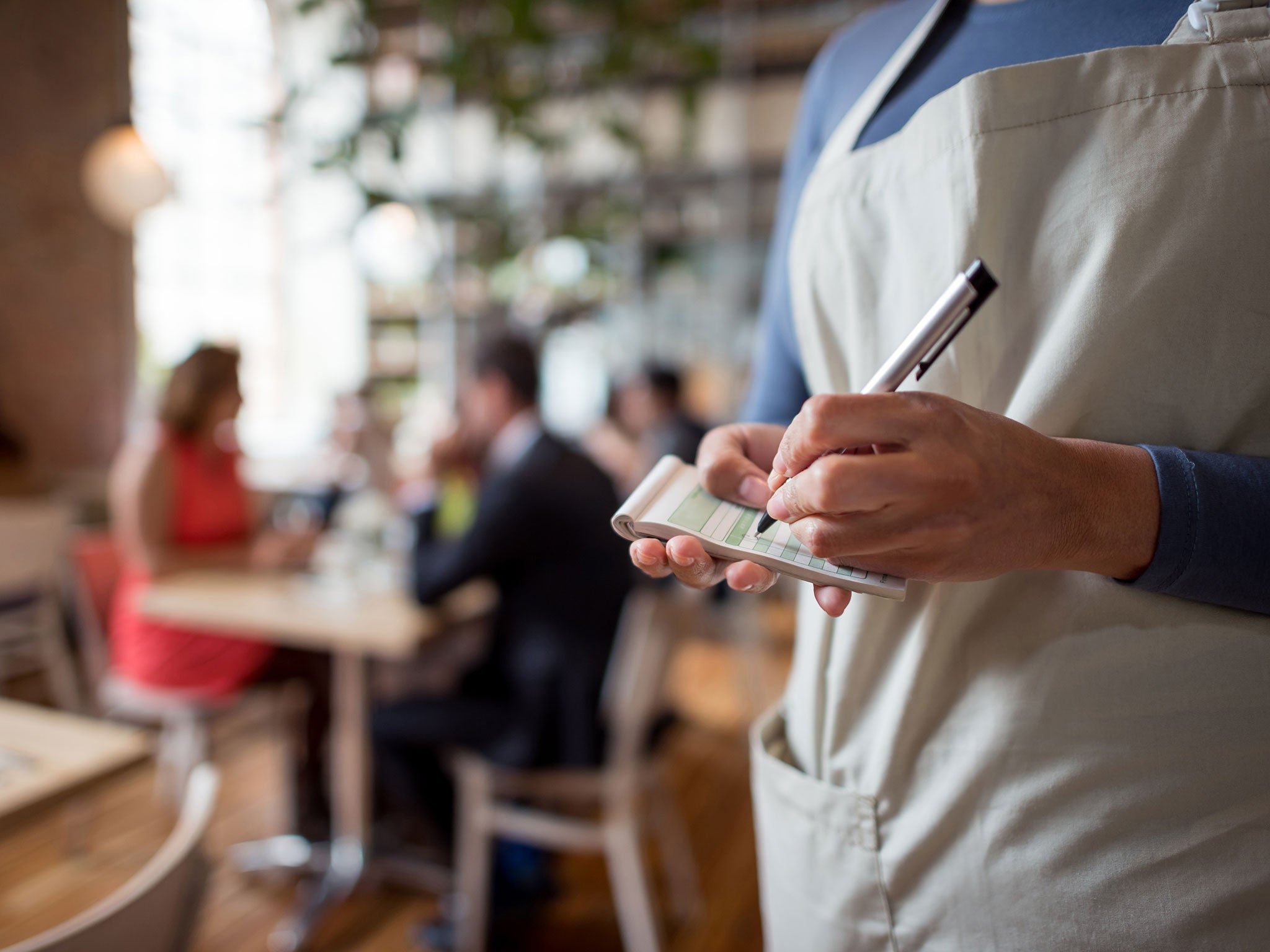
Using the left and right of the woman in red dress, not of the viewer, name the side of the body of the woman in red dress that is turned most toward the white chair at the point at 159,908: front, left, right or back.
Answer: right

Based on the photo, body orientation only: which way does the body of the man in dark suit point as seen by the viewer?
to the viewer's left

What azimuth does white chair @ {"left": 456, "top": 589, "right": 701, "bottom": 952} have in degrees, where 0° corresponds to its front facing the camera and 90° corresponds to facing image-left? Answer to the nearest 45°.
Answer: approximately 90°

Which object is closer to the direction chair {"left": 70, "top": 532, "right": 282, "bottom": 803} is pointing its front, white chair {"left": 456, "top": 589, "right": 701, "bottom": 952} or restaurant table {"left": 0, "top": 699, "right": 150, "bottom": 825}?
the white chair

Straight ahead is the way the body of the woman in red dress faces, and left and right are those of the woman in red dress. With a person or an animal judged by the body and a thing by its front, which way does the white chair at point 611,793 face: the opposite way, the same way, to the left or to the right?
the opposite way

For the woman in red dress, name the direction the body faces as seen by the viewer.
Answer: to the viewer's right

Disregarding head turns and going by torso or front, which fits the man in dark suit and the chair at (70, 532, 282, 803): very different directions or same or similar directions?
very different directions

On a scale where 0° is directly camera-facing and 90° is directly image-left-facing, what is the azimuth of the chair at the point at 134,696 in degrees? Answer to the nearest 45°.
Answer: approximately 270°
